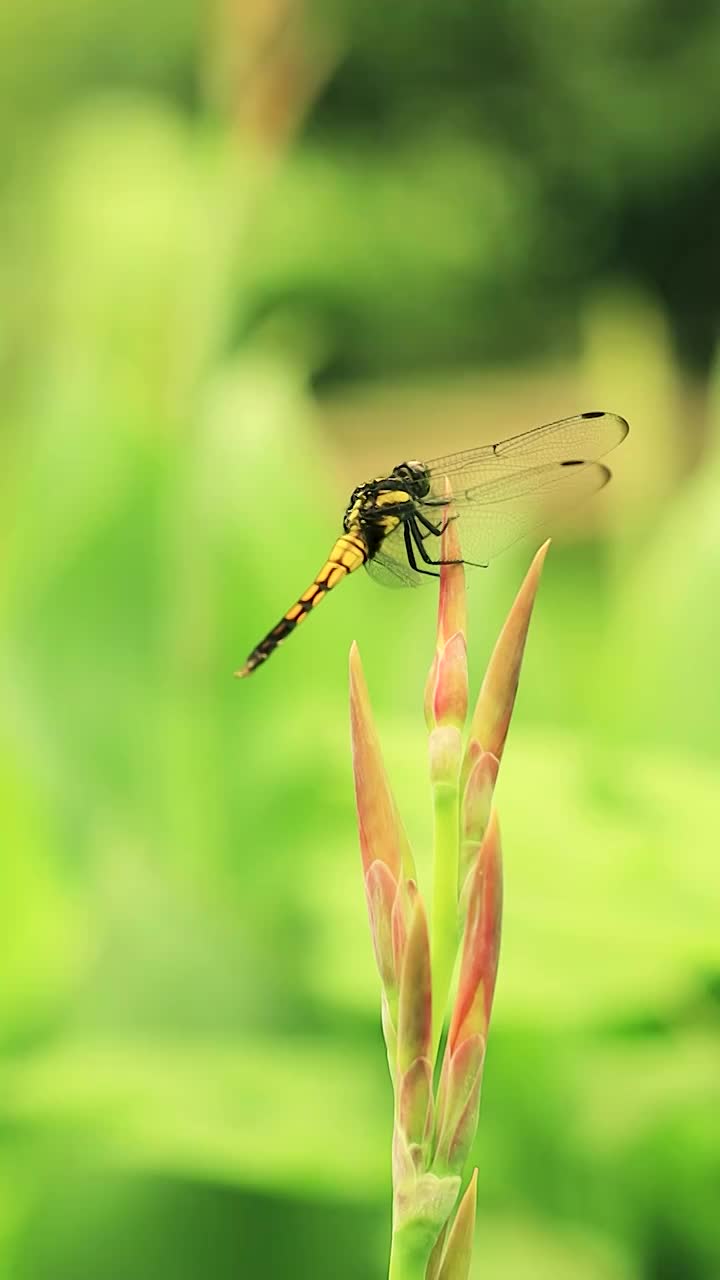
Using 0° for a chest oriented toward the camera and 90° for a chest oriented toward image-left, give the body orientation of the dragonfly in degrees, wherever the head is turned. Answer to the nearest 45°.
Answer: approximately 270°
